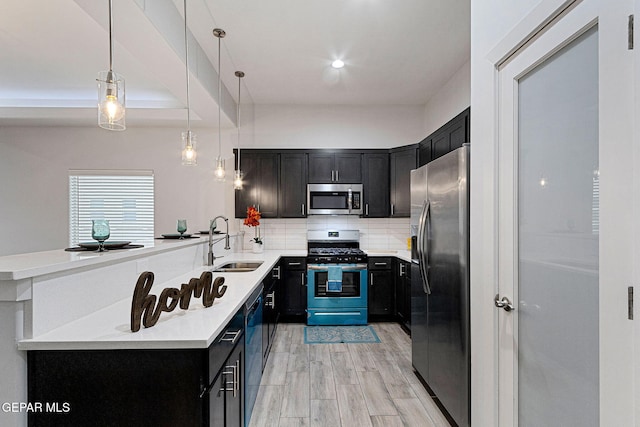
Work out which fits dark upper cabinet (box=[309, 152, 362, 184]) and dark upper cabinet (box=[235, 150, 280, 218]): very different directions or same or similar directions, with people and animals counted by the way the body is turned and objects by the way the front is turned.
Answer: same or similar directions

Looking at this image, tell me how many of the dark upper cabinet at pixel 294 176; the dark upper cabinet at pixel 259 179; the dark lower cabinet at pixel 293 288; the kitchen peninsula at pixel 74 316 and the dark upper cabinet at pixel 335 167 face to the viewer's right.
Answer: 1

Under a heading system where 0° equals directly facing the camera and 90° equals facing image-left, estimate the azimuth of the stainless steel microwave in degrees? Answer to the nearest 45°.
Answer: approximately 0°

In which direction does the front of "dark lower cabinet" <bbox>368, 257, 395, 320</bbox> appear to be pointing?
toward the camera

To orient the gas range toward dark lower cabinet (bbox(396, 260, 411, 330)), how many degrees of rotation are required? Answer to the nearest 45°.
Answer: approximately 90° to its left

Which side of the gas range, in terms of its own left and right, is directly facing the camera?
front

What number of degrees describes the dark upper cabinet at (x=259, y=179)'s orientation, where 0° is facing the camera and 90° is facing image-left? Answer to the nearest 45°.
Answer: approximately 0°

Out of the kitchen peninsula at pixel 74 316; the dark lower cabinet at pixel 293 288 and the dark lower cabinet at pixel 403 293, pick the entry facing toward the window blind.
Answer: the dark lower cabinet at pixel 403 293

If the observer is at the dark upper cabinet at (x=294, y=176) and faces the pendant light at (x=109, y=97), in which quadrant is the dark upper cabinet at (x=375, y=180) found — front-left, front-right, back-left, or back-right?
back-left

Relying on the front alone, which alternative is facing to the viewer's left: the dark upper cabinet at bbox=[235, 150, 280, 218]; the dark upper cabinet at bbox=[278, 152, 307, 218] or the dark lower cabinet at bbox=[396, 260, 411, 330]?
the dark lower cabinet

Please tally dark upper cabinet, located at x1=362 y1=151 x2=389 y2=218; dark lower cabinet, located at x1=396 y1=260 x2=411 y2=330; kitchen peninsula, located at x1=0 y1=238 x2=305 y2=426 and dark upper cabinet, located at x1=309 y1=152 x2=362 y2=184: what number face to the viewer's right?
1

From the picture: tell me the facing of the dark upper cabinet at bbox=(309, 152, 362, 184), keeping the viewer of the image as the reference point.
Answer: facing the viewer

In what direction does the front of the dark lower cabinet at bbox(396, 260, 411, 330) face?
to the viewer's left

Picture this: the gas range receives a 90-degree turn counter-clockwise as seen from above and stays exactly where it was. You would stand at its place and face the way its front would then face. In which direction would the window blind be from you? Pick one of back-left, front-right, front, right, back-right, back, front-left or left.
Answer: back

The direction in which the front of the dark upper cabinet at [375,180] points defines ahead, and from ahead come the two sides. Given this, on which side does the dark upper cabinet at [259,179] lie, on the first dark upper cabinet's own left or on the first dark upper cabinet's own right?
on the first dark upper cabinet's own right
